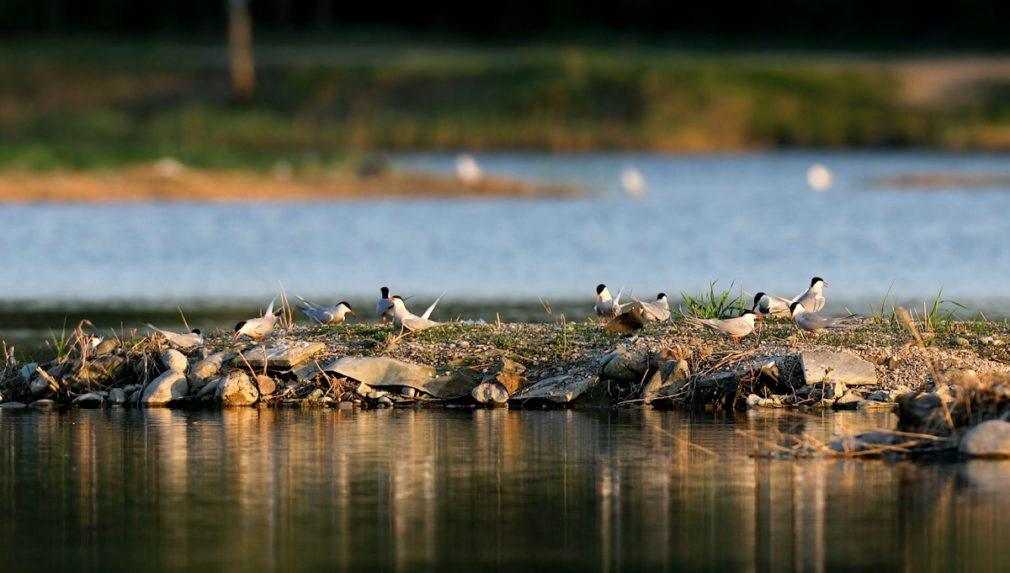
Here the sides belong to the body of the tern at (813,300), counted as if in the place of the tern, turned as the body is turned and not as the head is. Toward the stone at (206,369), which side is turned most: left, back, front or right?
back

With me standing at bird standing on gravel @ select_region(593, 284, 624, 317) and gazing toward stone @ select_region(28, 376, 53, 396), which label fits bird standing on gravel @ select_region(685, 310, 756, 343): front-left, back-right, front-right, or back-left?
back-left

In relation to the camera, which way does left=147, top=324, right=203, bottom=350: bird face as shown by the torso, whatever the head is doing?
to the viewer's right

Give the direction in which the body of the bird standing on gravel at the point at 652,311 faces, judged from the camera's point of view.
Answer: to the viewer's right

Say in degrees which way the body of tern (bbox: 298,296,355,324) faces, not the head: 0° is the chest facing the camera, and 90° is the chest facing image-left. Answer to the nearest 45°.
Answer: approximately 270°

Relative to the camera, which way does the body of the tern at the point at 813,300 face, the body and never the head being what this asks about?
to the viewer's right

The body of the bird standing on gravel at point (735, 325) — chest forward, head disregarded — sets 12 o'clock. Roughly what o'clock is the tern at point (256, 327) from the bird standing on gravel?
The tern is roughly at 6 o'clock from the bird standing on gravel.

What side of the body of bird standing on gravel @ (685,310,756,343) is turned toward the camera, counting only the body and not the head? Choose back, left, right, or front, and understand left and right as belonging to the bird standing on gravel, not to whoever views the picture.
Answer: right

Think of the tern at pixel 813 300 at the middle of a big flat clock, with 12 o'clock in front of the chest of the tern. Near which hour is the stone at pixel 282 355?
The stone is roughly at 5 o'clock from the tern.
